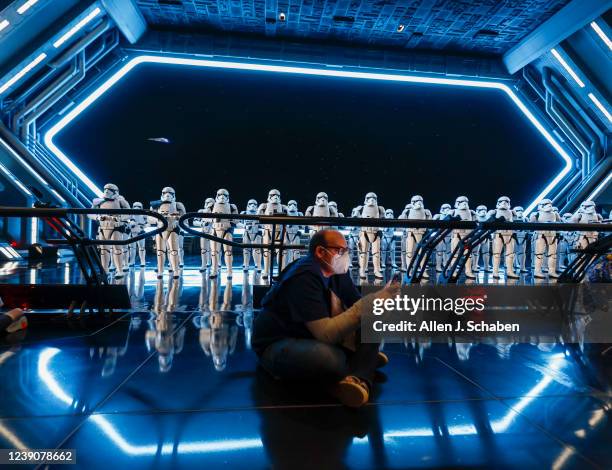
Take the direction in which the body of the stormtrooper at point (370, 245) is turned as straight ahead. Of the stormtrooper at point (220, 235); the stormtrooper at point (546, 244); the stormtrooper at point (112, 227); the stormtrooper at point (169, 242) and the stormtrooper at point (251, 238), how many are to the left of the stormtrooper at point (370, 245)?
1

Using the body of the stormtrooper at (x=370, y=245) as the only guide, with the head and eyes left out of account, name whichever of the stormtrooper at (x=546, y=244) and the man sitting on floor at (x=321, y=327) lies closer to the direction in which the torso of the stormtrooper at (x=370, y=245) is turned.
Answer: the man sitting on floor

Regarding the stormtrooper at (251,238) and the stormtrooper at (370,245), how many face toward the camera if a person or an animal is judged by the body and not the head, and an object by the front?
2

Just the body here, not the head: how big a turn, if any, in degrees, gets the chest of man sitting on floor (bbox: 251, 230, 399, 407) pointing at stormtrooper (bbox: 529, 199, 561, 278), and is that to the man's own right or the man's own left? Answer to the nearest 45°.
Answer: approximately 45° to the man's own left

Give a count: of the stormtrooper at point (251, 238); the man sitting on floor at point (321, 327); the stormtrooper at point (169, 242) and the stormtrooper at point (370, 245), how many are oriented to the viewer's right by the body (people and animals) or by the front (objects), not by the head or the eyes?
1

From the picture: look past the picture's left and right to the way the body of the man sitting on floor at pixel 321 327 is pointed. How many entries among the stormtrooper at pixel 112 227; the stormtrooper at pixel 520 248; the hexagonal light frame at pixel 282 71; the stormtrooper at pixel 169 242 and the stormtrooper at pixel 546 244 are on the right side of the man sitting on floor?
0

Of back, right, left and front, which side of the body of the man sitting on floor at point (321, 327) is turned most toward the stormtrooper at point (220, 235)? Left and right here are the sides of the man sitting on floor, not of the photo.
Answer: left

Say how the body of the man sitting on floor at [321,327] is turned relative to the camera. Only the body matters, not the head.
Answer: to the viewer's right

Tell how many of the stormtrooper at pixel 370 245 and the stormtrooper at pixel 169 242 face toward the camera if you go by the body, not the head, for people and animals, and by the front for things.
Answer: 2

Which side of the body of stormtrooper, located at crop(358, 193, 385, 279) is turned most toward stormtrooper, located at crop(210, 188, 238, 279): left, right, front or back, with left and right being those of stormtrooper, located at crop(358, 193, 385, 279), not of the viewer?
right

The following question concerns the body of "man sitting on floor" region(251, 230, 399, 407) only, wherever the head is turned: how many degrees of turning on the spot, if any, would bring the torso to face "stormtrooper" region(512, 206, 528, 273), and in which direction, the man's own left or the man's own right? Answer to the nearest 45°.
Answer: approximately 45° to the man's own left

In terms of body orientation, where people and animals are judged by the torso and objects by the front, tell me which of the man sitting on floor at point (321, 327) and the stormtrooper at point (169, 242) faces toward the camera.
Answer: the stormtrooper

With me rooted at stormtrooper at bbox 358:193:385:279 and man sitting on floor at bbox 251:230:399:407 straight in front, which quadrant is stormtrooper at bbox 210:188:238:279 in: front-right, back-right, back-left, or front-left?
front-right

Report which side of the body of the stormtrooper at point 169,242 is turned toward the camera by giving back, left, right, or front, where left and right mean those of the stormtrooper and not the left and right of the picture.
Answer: front

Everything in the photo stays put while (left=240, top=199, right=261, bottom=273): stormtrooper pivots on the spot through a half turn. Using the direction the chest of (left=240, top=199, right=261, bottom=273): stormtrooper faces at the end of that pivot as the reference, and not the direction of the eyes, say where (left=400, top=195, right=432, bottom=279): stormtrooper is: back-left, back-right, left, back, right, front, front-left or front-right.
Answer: right

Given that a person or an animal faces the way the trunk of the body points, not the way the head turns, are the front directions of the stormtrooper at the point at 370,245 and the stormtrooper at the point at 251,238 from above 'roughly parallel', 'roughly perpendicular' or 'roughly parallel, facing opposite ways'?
roughly parallel
